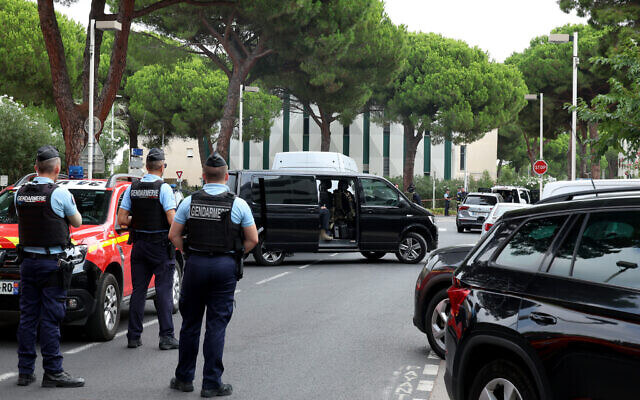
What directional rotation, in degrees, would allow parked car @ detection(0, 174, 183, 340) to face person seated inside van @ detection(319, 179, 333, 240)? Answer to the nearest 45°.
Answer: approximately 180°

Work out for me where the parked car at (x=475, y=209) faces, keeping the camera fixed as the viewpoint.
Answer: facing away from the viewer

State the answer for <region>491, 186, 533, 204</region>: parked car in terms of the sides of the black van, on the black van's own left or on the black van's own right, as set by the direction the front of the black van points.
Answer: on the black van's own left

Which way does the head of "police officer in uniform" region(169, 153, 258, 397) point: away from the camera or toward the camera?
away from the camera

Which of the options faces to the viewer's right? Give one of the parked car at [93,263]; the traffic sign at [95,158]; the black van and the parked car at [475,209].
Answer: the black van

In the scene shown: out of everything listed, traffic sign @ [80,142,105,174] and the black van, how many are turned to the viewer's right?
1

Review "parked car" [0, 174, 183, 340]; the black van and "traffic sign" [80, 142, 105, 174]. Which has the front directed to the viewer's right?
the black van
